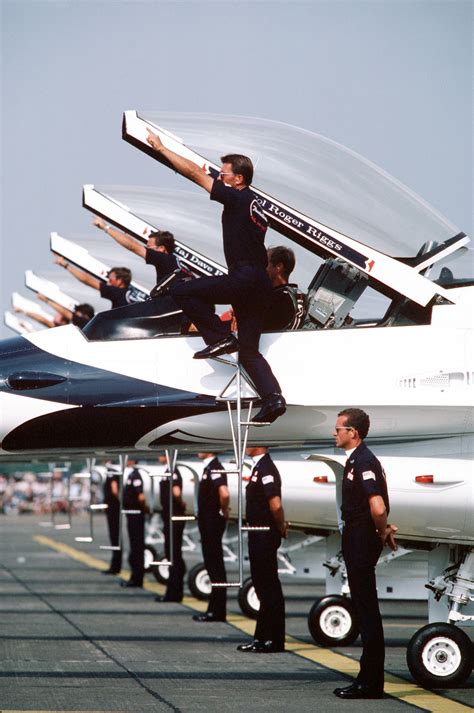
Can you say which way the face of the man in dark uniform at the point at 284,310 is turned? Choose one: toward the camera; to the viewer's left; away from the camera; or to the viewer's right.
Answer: to the viewer's left

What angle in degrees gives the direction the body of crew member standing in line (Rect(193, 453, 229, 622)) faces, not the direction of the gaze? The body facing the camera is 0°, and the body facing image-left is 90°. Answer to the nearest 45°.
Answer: approximately 90°

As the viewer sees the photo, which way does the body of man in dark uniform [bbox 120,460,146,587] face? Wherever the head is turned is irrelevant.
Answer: to the viewer's left

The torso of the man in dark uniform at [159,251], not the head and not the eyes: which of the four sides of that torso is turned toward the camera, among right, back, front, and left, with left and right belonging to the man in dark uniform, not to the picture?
left

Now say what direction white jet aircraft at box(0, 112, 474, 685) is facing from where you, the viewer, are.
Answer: facing to the left of the viewer

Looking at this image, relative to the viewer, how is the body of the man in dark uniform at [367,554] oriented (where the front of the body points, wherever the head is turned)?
to the viewer's left

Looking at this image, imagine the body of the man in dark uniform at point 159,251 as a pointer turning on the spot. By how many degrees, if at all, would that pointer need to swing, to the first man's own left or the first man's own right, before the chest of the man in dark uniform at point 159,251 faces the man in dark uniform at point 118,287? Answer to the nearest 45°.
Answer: approximately 90° to the first man's own right

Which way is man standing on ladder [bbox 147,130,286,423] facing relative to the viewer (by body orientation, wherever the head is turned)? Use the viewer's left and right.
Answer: facing to the left of the viewer

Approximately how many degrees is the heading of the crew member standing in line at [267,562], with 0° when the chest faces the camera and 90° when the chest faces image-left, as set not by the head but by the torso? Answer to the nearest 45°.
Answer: approximately 90°
